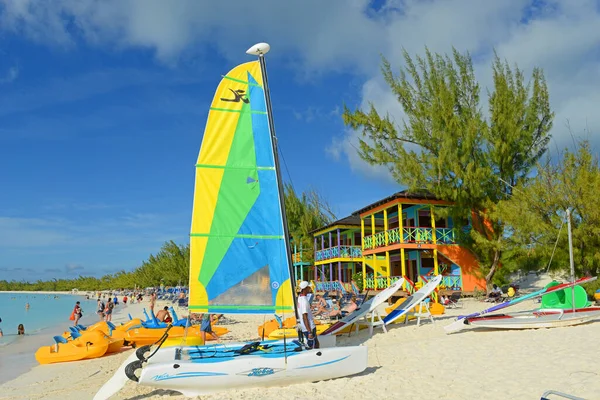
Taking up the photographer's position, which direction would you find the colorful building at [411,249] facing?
facing the viewer and to the left of the viewer

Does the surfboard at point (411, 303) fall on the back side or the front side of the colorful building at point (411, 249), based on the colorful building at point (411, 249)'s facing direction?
on the front side

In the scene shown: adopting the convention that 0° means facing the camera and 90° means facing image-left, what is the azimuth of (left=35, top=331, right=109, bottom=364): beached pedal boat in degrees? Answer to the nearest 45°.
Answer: approximately 270°

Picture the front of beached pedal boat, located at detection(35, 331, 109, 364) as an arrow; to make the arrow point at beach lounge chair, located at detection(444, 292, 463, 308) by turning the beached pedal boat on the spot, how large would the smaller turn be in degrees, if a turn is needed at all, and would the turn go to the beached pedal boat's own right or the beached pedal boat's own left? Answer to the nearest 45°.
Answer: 0° — it already faces it

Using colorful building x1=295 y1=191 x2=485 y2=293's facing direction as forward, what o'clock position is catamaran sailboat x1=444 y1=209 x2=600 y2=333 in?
The catamaran sailboat is roughly at 10 o'clock from the colorful building.

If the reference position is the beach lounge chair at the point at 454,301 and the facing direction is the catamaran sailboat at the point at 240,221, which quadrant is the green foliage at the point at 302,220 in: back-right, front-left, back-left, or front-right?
back-right
